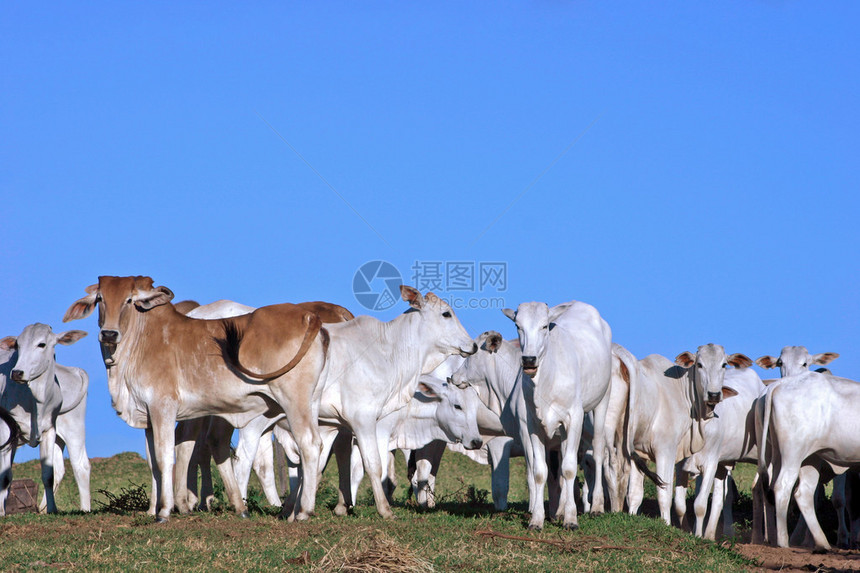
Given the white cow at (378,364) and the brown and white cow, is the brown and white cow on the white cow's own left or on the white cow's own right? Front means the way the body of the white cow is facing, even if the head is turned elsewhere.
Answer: on the white cow's own right

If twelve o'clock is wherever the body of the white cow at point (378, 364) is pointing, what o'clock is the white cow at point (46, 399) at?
the white cow at point (46, 399) is roughly at 5 o'clock from the white cow at point (378, 364).

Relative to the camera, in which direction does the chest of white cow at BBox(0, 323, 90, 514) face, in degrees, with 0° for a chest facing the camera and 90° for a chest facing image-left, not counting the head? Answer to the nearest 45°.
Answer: approximately 45°

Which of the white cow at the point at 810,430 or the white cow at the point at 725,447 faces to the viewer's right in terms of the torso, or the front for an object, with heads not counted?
the white cow at the point at 810,430

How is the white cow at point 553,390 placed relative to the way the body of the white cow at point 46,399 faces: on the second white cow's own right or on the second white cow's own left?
on the second white cow's own left

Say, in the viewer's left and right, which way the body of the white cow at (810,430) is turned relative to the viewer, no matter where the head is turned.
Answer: facing to the right of the viewer

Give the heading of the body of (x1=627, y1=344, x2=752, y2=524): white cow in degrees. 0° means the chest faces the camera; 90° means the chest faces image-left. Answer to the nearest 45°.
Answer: approximately 315°

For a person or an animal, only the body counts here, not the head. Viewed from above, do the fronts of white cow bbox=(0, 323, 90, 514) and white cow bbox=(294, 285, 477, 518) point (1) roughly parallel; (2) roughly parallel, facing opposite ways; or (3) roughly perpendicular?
roughly perpendicular

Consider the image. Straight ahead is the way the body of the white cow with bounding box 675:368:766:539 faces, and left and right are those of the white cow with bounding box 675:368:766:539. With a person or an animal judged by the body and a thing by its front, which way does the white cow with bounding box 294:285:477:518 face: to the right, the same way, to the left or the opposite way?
to the left
